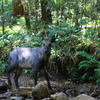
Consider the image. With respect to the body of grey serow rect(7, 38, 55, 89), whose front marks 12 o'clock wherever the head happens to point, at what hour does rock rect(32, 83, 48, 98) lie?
The rock is roughly at 3 o'clock from the grey serow.

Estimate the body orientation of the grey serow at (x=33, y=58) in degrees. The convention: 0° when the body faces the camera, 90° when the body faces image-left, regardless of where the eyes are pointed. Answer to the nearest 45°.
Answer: approximately 270°
